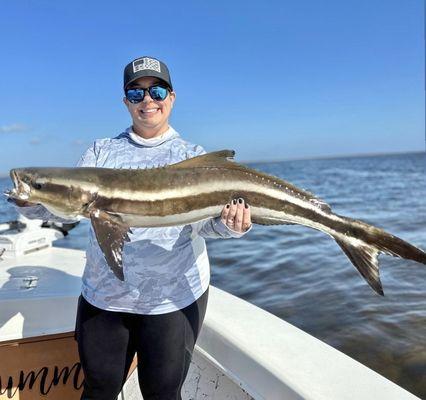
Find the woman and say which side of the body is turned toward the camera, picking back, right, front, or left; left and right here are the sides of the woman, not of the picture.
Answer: front
